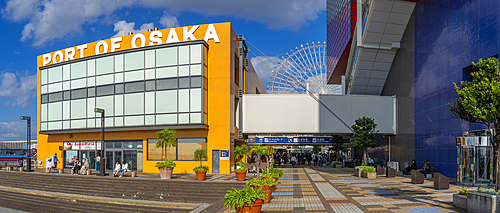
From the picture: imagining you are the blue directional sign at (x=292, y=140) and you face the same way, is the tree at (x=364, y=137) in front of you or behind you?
in front

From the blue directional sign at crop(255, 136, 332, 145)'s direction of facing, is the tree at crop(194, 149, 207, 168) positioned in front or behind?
in front

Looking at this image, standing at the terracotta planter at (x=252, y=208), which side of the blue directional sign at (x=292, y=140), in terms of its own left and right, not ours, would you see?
front

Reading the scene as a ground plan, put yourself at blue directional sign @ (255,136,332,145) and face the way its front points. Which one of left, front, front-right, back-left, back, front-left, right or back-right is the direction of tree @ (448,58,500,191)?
front

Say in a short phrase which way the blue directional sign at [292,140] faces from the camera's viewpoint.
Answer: facing the viewer

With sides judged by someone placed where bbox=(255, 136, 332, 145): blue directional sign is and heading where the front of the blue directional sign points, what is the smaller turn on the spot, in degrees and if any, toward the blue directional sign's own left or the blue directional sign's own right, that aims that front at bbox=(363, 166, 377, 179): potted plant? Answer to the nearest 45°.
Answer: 0° — it already faces it

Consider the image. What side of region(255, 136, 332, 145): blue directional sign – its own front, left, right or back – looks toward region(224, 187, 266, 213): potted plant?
front
